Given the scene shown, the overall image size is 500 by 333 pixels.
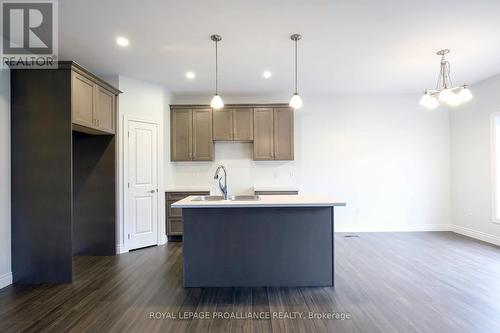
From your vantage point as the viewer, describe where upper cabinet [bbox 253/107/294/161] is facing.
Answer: facing the viewer

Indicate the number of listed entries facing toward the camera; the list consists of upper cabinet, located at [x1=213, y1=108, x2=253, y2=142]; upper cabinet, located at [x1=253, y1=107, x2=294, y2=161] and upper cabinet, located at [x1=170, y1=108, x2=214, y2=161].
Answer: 3

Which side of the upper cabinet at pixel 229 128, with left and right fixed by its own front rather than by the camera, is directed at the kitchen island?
front

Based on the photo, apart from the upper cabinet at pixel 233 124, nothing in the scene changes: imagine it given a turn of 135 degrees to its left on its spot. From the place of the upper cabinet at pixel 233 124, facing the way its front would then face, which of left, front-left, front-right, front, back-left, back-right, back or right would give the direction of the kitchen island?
back-right

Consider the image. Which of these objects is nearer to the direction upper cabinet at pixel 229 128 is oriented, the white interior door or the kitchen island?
the kitchen island

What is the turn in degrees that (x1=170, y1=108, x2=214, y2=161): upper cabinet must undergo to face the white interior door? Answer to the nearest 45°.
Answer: approximately 45° to its right

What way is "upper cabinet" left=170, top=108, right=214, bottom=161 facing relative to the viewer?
toward the camera

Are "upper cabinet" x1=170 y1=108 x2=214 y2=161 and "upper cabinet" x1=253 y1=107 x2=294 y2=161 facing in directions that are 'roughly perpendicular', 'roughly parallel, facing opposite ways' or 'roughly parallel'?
roughly parallel

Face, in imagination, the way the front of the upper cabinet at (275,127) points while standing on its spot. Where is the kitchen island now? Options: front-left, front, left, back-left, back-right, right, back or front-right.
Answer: front

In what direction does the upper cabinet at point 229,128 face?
toward the camera

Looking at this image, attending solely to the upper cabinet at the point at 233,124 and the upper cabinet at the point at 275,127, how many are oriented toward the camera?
2

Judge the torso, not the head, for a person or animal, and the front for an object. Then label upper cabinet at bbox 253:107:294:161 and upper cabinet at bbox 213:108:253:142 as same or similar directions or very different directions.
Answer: same or similar directions

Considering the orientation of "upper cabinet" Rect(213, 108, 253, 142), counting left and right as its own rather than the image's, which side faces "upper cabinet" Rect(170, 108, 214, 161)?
right
